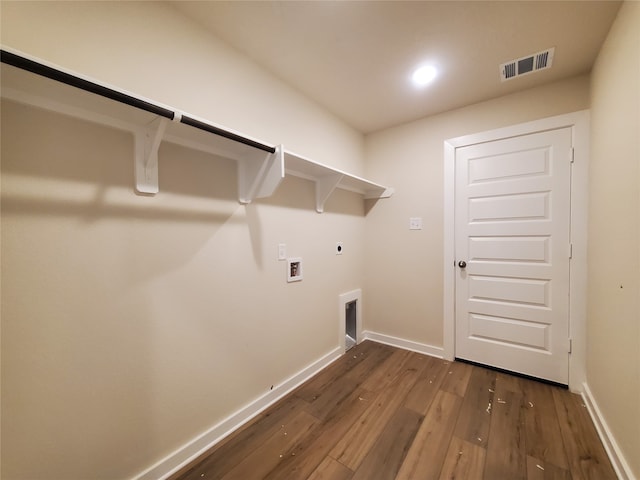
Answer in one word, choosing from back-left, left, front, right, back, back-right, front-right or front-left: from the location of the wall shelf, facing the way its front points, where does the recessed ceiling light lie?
front-left

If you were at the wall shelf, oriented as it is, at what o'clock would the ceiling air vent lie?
The ceiling air vent is roughly at 11 o'clock from the wall shelf.

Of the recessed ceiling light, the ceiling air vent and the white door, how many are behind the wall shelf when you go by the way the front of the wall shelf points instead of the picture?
0

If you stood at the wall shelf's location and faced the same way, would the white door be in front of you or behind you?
in front

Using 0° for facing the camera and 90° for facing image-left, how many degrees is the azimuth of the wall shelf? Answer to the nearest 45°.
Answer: approximately 315°
